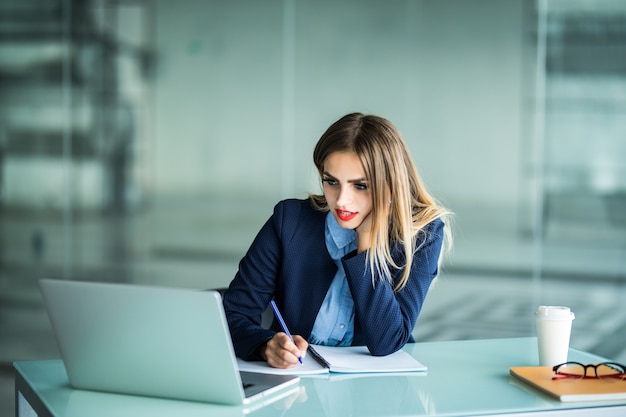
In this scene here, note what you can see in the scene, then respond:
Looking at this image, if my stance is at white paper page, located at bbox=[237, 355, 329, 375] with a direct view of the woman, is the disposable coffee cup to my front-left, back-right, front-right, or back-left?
front-right

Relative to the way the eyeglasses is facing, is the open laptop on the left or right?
on its right

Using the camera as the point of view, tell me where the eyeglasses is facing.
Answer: facing the viewer

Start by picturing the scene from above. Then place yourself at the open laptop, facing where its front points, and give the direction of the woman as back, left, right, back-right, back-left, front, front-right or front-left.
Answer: front

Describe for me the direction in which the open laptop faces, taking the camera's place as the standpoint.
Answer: facing away from the viewer and to the right of the viewer

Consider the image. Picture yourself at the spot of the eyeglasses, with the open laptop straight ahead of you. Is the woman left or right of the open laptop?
right

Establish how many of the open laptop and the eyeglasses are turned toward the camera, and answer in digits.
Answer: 1

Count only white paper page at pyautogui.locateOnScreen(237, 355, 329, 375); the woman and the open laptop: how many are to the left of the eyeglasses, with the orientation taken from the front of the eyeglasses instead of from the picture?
0

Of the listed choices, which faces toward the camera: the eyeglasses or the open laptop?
the eyeglasses

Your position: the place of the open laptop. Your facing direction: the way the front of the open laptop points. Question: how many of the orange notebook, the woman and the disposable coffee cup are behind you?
0

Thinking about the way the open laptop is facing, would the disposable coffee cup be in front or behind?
in front

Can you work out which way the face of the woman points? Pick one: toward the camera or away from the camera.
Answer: toward the camera

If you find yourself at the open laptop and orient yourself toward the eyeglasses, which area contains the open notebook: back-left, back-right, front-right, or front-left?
front-left

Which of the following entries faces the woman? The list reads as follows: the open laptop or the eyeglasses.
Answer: the open laptop

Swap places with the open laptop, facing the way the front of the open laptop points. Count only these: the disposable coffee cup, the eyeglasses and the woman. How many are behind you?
0

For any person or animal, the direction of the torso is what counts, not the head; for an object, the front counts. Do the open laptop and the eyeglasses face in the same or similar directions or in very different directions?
very different directions

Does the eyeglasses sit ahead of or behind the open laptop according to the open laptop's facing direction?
ahead
